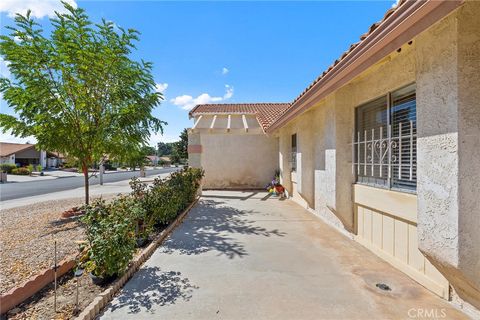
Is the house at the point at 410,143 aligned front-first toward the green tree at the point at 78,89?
yes

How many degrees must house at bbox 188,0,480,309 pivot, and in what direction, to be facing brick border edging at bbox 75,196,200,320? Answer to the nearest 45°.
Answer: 0° — it already faces it

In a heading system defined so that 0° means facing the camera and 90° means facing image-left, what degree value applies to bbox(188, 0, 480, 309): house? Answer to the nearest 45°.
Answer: approximately 90°
